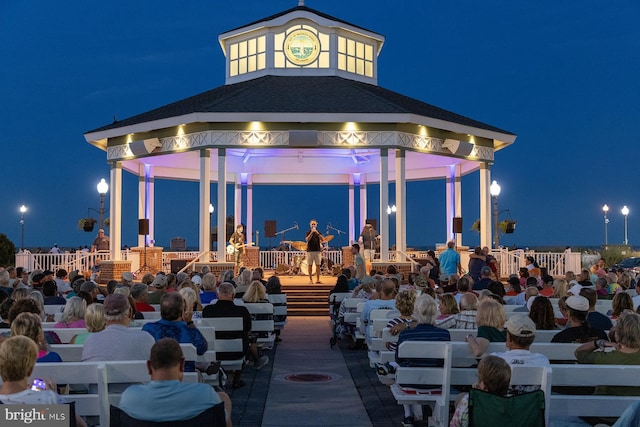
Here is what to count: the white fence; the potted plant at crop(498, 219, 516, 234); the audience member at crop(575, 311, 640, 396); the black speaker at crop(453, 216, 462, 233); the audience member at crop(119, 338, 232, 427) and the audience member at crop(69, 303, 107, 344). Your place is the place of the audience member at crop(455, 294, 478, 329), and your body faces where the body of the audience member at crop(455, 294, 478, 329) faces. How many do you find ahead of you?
3

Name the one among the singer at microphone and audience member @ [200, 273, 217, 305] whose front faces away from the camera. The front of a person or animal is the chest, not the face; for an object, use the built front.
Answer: the audience member

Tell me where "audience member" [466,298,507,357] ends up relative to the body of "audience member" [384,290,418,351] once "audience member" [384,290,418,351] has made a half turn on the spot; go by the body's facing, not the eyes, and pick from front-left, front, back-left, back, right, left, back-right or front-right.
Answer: front-left

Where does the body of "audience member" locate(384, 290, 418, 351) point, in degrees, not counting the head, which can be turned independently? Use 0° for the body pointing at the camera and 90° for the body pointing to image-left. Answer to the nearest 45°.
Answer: approximately 180°

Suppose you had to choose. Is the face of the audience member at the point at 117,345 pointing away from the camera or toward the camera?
away from the camera

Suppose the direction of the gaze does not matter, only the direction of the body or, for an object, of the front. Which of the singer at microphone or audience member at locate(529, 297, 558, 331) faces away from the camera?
the audience member

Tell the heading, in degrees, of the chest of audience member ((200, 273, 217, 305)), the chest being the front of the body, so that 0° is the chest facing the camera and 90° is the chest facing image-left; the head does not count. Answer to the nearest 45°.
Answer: approximately 180°

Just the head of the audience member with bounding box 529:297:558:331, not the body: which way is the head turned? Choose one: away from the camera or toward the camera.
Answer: away from the camera

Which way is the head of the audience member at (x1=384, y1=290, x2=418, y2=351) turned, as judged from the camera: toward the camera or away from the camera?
away from the camera

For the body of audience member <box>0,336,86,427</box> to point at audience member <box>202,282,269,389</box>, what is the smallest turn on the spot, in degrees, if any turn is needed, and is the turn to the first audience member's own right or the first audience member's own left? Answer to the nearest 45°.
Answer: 0° — they already face them

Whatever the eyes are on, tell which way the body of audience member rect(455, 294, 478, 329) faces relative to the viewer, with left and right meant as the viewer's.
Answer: facing away from the viewer

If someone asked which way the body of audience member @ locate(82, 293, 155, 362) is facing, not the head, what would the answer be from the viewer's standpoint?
away from the camera

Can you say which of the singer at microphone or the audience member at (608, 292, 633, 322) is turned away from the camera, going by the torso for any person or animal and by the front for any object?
the audience member
